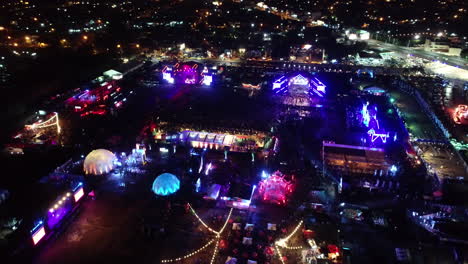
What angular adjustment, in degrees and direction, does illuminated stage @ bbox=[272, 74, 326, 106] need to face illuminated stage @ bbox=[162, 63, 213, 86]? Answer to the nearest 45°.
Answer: approximately 90° to its right

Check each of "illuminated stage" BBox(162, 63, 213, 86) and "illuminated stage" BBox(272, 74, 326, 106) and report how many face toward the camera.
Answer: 2

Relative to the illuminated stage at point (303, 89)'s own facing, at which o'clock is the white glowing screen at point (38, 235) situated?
The white glowing screen is roughly at 1 o'clock from the illuminated stage.

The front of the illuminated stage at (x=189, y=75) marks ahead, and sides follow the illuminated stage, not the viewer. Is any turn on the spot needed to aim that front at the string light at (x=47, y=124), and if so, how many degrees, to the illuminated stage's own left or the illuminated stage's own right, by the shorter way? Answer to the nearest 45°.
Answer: approximately 45° to the illuminated stage's own right

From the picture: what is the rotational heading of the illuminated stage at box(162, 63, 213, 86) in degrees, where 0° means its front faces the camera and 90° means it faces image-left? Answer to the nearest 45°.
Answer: approximately 0°

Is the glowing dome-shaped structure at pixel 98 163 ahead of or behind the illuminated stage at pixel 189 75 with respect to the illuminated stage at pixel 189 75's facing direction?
ahead

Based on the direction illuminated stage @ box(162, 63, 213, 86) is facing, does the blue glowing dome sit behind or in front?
in front

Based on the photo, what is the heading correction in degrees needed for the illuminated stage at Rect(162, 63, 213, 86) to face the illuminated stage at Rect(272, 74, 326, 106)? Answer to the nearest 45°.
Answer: approximately 45° to its left

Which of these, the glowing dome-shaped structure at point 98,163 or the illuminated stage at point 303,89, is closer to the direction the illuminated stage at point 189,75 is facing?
the glowing dome-shaped structure
